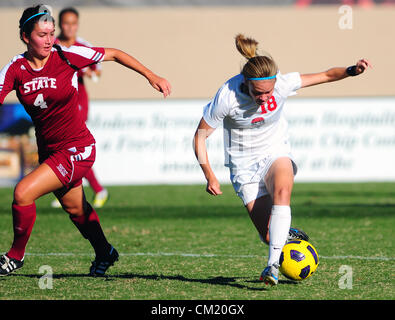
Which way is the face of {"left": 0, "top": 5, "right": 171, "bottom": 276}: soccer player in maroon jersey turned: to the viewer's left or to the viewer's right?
to the viewer's right

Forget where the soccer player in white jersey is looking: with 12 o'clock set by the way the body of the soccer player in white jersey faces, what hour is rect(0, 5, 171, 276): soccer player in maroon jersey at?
The soccer player in maroon jersey is roughly at 3 o'clock from the soccer player in white jersey.

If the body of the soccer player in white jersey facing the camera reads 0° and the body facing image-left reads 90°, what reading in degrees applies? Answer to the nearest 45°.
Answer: approximately 0°

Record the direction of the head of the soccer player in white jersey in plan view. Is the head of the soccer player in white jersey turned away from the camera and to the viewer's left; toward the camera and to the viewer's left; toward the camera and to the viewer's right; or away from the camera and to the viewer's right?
toward the camera and to the viewer's right
